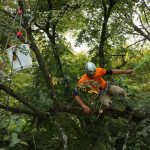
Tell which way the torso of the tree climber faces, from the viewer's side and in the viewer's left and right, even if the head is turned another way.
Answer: facing the viewer
